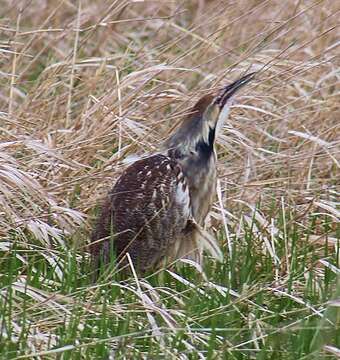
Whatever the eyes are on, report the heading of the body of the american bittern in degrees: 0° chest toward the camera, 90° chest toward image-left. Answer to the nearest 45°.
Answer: approximately 270°
